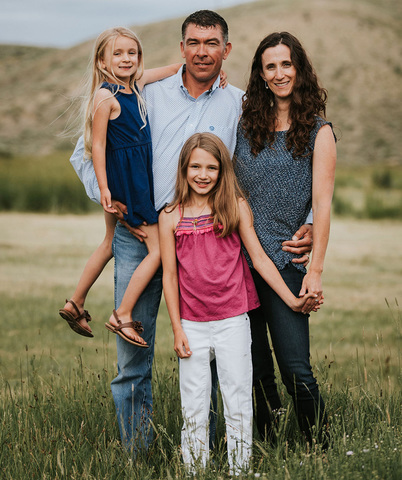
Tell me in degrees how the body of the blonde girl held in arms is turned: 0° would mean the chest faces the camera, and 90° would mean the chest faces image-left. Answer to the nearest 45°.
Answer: approximately 315°

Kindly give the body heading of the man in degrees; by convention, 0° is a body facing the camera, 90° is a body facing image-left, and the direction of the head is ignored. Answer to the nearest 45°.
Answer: approximately 0°

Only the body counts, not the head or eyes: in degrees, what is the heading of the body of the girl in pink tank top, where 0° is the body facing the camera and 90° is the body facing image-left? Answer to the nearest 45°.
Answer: approximately 0°

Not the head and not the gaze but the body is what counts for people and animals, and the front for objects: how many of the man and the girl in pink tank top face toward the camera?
2
